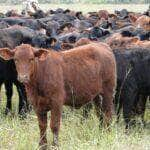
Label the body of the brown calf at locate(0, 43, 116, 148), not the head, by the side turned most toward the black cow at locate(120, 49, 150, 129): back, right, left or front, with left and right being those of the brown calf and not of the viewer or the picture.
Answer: back

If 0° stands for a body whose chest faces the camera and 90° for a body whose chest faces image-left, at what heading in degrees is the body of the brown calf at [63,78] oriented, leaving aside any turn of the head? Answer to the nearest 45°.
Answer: approximately 45°
